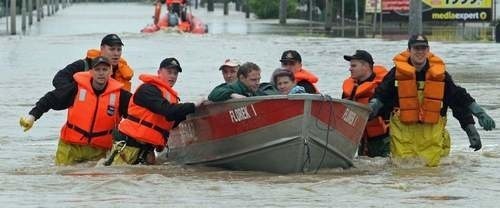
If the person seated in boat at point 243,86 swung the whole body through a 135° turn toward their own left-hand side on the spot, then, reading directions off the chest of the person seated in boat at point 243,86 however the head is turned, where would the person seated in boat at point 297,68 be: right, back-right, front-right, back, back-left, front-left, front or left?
front-right

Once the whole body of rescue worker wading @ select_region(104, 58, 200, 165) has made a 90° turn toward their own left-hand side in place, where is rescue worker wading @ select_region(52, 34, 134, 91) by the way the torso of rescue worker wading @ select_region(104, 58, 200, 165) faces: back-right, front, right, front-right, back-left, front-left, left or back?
left

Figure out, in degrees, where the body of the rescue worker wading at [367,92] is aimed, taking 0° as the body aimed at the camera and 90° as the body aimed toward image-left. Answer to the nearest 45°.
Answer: approximately 45°

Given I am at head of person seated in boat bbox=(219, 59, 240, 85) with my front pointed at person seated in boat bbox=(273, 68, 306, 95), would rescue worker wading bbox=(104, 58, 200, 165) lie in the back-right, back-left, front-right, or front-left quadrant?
back-right

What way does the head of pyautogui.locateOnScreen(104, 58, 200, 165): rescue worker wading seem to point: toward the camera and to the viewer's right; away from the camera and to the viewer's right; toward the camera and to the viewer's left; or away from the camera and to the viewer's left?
toward the camera and to the viewer's right

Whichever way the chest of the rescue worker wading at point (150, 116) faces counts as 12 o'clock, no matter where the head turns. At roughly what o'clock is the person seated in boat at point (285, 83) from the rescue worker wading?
The person seated in boat is roughly at 11 o'clock from the rescue worker wading.

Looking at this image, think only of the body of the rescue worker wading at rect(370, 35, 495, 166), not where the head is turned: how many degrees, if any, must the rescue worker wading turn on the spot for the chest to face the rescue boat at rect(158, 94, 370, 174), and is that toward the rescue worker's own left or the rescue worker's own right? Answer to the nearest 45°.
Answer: approximately 90° to the rescue worker's own right

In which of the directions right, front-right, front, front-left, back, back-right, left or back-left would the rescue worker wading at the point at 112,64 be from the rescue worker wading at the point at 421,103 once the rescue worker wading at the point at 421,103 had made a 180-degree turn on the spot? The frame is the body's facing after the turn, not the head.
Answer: left

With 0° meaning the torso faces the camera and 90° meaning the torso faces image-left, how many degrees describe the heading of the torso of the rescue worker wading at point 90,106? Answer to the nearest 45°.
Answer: approximately 0°

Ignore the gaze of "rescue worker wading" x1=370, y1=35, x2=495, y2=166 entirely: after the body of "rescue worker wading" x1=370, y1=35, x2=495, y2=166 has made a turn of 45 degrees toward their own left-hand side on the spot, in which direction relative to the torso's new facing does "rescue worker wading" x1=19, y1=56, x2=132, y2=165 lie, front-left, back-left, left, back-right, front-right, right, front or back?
back-right

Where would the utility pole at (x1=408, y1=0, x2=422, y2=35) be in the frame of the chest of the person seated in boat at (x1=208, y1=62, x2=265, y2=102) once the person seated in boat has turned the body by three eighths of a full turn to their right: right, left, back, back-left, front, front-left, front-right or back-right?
right

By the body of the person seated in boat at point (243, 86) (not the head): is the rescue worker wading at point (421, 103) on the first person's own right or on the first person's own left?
on the first person's own left

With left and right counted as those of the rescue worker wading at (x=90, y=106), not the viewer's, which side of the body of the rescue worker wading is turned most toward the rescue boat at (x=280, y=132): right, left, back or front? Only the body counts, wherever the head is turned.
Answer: left
